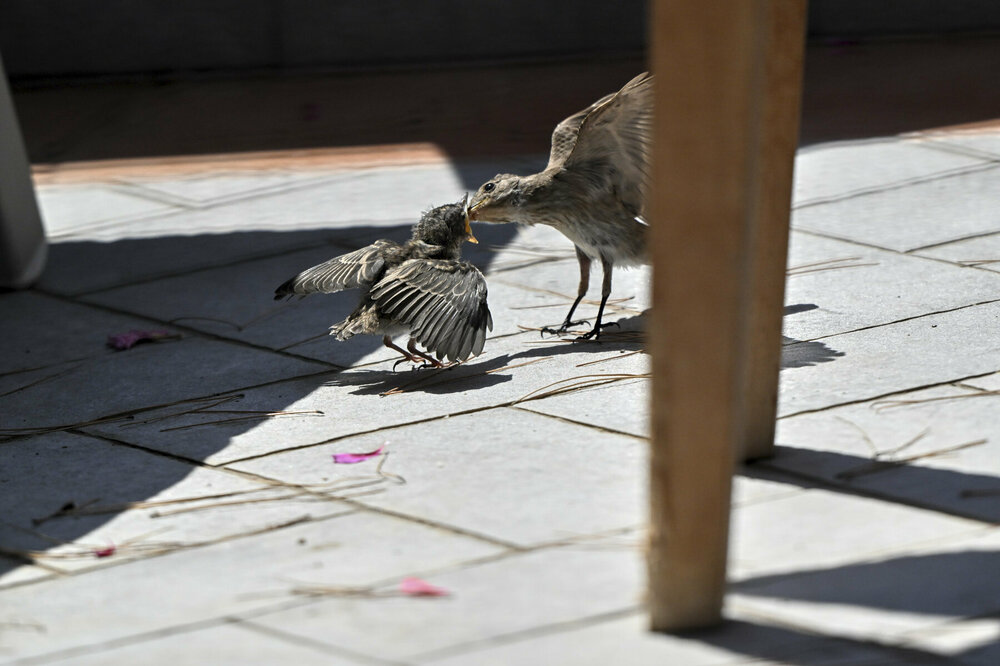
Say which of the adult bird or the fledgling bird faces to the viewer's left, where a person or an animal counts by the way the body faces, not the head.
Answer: the adult bird

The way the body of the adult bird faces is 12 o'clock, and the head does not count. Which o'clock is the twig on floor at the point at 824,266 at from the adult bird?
The twig on floor is roughly at 5 o'clock from the adult bird.

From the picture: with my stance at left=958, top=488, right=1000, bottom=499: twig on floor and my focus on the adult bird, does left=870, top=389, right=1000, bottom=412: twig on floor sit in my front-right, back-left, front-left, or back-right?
front-right

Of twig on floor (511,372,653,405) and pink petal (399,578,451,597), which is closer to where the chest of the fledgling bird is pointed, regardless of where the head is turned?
the twig on floor

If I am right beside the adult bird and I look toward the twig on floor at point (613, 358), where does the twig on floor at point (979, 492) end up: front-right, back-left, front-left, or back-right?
front-left

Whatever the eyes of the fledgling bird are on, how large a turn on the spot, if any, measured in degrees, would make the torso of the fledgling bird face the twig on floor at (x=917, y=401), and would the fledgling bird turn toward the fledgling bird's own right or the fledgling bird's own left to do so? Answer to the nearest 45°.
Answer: approximately 90° to the fledgling bird's own right

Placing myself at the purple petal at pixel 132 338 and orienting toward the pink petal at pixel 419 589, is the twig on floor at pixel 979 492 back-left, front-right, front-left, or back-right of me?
front-left

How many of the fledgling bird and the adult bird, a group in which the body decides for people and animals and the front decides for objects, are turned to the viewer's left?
1

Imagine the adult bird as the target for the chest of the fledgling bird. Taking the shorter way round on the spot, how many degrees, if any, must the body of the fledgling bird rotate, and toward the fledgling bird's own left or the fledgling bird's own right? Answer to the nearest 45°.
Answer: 0° — it already faces it

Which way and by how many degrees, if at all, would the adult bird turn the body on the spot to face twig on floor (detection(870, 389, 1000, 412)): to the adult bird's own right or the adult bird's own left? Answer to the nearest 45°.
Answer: approximately 135° to the adult bird's own left

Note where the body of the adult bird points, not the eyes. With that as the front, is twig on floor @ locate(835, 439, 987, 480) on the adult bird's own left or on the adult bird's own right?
on the adult bird's own left

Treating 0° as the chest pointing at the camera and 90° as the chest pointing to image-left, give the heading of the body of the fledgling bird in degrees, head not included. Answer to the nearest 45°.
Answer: approximately 225°

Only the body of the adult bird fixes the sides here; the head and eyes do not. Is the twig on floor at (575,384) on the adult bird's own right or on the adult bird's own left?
on the adult bird's own left

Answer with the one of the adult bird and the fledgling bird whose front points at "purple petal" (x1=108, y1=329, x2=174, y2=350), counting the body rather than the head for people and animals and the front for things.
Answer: the adult bird

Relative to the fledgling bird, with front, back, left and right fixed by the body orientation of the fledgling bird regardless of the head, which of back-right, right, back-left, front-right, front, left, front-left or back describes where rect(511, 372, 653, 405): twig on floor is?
right

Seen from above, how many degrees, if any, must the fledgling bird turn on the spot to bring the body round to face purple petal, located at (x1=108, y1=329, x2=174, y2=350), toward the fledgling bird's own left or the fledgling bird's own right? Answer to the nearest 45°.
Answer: approximately 90° to the fledgling bird's own left

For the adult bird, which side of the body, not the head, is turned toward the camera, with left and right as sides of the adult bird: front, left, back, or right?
left
